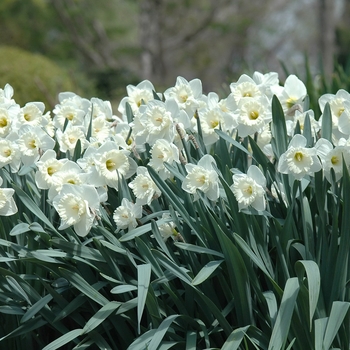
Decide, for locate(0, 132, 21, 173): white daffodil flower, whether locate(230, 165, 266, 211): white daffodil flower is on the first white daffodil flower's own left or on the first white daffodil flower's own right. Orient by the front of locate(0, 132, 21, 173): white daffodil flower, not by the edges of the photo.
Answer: on the first white daffodil flower's own left

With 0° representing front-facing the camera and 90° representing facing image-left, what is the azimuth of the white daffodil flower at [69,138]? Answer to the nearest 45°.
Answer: approximately 0°

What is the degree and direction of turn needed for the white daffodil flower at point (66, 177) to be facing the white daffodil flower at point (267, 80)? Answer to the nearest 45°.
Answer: approximately 90° to its left

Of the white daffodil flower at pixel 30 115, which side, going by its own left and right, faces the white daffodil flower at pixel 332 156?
left
